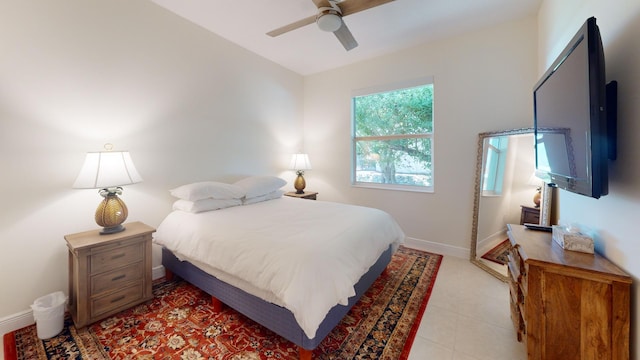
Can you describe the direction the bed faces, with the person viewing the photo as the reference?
facing the viewer and to the right of the viewer

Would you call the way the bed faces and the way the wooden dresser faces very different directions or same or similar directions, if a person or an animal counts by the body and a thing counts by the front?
very different directions

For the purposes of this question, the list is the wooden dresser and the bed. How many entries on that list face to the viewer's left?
1

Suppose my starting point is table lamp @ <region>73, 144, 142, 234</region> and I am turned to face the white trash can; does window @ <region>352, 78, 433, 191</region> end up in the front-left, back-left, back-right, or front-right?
back-left

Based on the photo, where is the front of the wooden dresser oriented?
to the viewer's left

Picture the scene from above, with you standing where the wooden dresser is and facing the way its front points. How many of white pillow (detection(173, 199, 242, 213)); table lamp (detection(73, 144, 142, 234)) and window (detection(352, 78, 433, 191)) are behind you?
0

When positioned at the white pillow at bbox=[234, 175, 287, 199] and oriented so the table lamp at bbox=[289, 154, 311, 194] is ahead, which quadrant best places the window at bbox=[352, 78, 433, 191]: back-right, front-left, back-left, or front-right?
front-right

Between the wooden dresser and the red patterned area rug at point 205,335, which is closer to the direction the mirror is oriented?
the red patterned area rug

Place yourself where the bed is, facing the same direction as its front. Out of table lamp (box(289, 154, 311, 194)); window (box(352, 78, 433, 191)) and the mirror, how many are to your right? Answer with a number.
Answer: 0

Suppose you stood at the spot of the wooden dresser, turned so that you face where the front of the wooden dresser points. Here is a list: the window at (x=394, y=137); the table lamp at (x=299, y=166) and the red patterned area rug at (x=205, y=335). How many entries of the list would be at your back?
0

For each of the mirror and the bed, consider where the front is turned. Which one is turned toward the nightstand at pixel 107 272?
the mirror

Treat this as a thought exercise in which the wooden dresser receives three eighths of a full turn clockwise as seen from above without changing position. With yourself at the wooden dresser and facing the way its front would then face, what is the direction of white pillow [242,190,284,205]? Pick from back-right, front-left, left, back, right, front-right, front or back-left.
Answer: back-left

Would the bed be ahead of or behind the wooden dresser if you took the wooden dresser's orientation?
ahead

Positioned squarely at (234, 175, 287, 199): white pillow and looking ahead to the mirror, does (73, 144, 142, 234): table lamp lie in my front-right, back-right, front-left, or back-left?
back-right

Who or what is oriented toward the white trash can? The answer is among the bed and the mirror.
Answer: the mirror

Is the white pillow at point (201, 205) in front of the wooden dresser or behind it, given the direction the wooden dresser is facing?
in front
